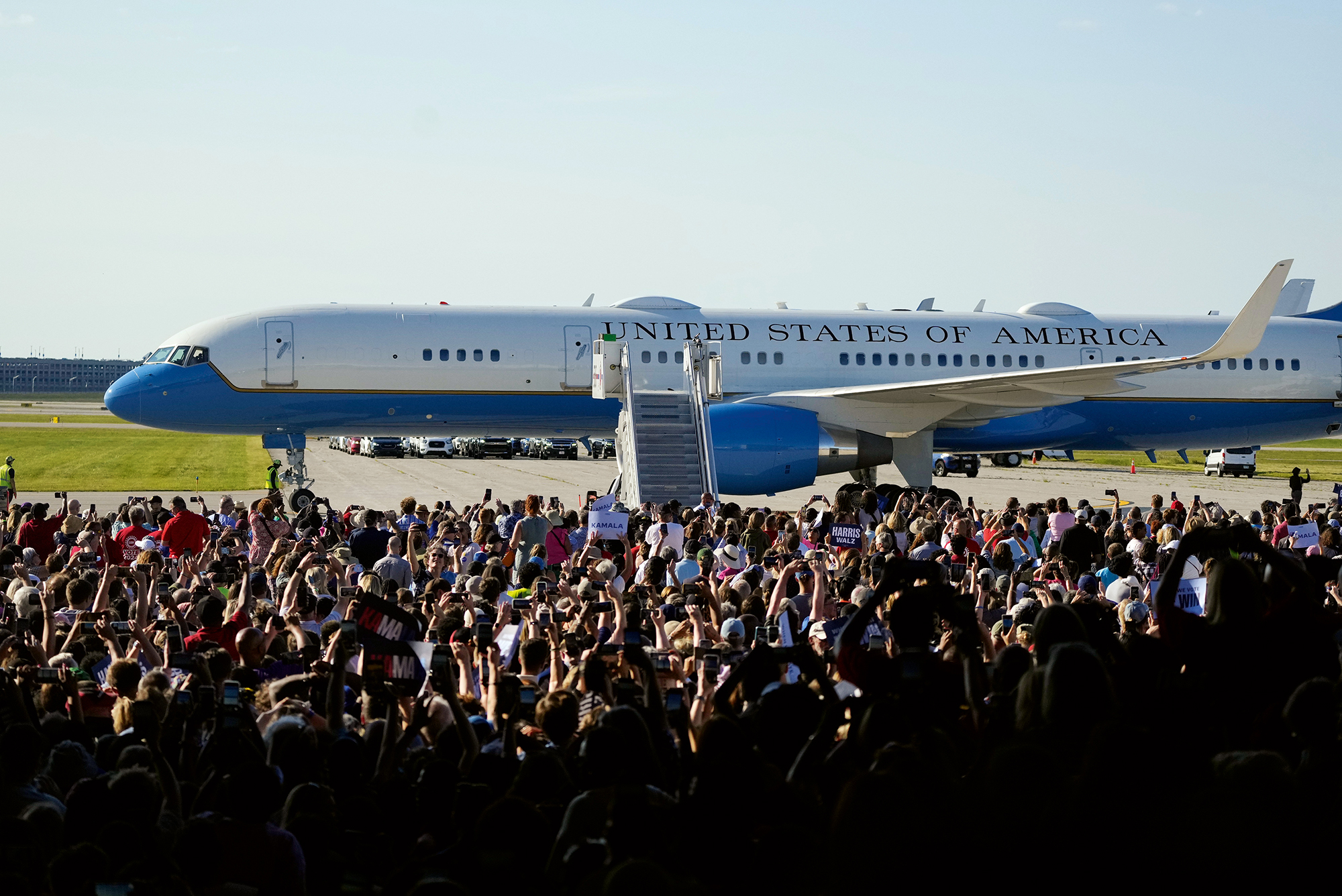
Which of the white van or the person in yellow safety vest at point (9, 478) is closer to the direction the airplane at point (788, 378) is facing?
the person in yellow safety vest

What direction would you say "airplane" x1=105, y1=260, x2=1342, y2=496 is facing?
to the viewer's left

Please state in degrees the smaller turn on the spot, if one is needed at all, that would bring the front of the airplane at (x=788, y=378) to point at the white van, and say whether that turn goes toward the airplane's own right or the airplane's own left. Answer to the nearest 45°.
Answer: approximately 135° to the airplane's own right

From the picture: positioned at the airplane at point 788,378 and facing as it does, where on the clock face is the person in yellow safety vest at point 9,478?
The person in yellow safety vest is roughly at 12 o'clock from the airplane.
